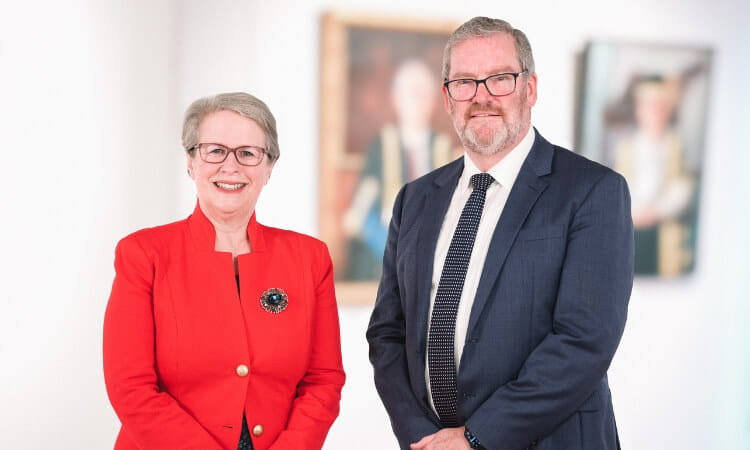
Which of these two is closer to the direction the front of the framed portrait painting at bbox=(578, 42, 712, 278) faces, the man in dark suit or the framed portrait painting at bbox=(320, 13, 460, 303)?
the man in dark suit

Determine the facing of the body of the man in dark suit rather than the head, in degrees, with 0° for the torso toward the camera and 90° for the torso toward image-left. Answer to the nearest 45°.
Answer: approximately 45°

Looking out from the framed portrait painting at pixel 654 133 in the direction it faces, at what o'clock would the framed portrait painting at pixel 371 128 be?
the framed portrait painting at pixel 371 128 is roughly at 2 o'clock from the framed portrait painting at pixel 654 133.

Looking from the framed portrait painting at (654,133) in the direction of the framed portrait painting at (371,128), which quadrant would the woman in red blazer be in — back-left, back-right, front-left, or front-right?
front-left

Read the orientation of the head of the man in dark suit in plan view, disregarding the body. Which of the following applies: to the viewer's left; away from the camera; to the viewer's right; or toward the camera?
toward the camera

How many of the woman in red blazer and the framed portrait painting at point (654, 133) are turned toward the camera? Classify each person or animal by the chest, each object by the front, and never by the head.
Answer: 2

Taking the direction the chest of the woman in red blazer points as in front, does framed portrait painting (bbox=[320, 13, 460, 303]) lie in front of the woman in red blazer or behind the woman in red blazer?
behind

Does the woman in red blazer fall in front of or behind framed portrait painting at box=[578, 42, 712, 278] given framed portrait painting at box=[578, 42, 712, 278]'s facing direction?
in front

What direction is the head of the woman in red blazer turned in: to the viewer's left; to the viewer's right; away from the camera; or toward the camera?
toward the camera

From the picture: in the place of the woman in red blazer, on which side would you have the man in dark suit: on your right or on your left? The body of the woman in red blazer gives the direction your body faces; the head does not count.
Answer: on your left

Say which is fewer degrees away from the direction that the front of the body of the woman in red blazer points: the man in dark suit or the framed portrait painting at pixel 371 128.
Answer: the man in dark suit

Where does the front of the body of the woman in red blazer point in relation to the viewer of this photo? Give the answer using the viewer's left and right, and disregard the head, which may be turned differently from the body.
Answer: facing the viewer

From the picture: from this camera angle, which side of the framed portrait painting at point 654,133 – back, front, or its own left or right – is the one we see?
front

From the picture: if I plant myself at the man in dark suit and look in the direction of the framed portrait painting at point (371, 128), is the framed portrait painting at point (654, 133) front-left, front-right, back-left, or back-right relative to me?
front-right
